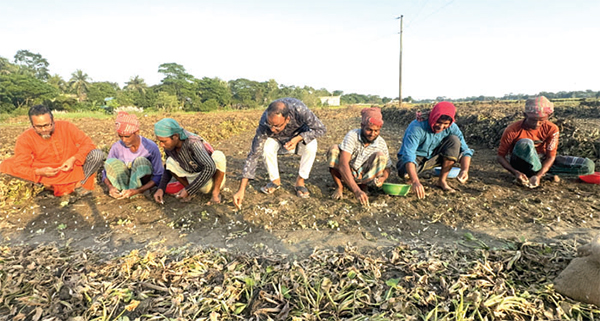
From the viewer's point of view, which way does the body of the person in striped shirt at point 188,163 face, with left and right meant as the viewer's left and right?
facing the viewer and to the left of the viewer

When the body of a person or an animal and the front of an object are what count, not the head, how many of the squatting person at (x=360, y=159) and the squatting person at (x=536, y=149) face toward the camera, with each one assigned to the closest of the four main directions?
2

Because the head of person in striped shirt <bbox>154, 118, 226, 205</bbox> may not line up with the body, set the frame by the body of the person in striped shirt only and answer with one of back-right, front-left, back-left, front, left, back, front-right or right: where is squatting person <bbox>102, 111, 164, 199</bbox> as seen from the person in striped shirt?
right

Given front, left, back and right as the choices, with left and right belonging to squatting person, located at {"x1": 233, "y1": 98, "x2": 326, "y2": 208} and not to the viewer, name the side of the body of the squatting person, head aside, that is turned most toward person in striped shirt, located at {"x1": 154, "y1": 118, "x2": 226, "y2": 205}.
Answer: right

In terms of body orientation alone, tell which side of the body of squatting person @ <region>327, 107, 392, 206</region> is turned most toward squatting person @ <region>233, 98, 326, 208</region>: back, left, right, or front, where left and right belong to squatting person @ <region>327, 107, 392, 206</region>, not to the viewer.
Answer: right

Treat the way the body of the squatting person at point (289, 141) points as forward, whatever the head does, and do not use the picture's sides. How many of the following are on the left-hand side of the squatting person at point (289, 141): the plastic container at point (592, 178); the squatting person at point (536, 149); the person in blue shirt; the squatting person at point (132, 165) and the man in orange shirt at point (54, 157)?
3

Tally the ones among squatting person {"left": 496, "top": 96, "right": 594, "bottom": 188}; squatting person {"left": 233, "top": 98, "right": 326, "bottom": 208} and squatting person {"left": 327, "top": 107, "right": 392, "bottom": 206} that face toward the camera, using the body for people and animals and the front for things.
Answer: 3

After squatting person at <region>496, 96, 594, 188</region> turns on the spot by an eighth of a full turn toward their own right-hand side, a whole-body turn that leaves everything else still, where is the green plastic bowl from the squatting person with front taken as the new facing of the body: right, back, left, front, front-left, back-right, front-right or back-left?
front

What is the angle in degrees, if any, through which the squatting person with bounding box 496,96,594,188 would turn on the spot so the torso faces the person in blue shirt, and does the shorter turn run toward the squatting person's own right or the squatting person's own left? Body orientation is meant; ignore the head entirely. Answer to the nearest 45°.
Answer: approximately 45° to the squatting person's own right

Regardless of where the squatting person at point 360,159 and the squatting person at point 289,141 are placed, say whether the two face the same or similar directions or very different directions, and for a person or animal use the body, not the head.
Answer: same or similar directions

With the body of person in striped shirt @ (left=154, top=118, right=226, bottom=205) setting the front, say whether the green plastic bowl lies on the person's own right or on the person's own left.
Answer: on the person's own left

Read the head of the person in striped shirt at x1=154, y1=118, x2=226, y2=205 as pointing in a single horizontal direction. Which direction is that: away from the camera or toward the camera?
toward the camera

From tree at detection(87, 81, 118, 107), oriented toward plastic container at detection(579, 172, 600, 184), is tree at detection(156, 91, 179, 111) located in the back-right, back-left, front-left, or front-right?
front-left

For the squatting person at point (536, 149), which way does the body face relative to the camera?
toward the camera

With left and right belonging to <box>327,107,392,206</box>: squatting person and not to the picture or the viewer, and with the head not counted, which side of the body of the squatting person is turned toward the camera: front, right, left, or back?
front
